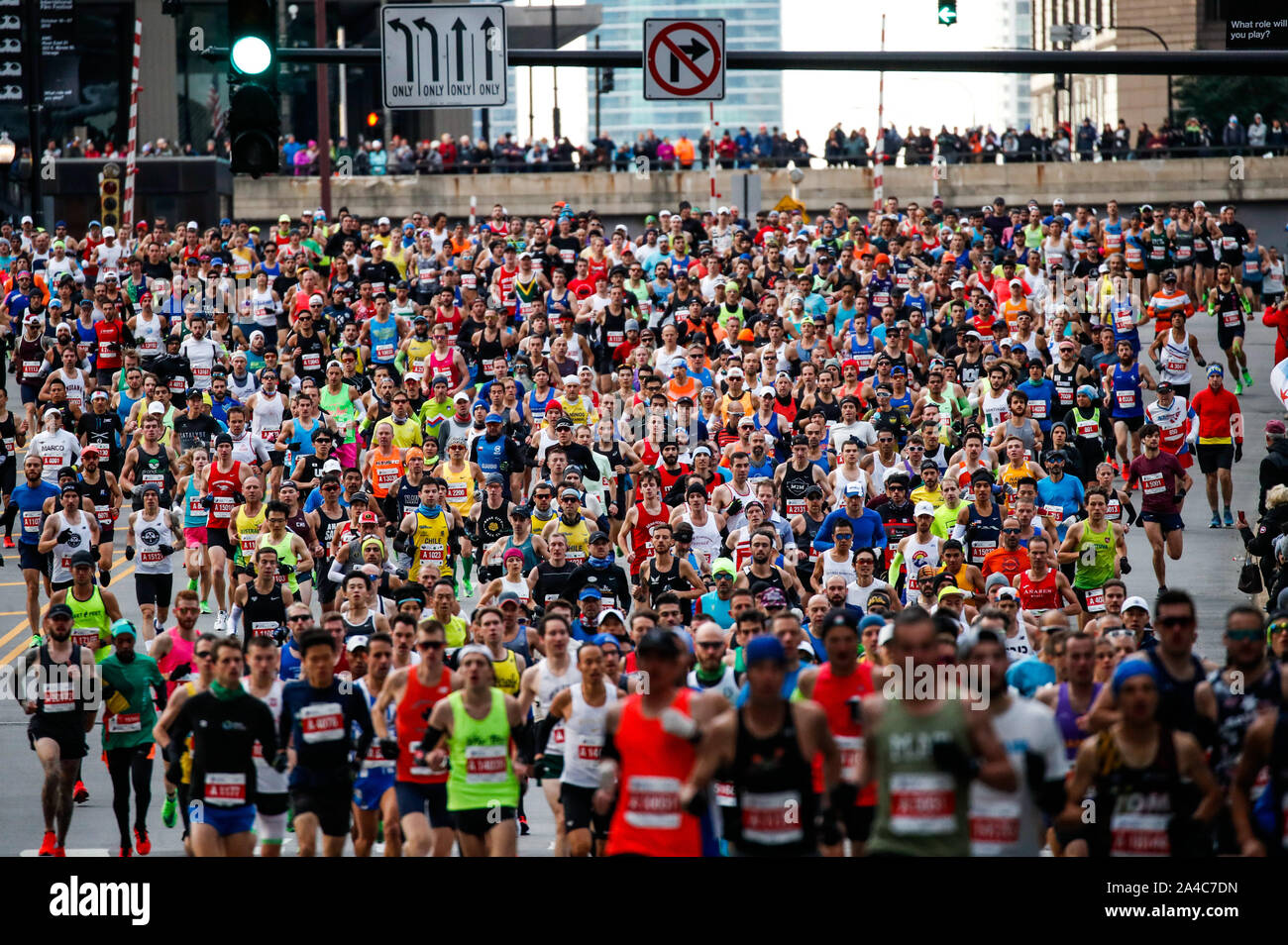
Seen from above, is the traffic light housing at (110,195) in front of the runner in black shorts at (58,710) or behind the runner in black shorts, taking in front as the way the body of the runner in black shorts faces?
behind

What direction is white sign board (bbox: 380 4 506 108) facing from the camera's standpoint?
toward the camera

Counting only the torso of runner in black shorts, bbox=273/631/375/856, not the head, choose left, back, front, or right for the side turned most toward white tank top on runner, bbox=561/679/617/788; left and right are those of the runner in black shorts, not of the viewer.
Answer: left

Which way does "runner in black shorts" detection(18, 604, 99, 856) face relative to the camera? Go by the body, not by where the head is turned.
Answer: toward the camera

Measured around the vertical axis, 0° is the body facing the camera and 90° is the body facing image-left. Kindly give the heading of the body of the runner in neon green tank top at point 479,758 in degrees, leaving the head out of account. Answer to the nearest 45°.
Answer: approximately 0°

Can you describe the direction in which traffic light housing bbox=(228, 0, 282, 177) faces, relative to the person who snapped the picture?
facing the viewer

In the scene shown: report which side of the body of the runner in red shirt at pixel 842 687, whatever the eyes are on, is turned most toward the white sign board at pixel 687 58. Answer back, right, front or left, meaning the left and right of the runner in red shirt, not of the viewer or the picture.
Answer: back

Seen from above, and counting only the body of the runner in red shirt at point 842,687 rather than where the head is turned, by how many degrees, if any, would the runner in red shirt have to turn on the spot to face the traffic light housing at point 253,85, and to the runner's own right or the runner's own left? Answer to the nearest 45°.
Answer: approximately 135° to the runner's own right

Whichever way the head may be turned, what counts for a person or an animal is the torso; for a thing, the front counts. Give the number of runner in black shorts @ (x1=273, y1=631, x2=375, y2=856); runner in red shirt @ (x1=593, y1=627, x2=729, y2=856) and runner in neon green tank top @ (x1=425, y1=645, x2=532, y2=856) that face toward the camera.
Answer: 3

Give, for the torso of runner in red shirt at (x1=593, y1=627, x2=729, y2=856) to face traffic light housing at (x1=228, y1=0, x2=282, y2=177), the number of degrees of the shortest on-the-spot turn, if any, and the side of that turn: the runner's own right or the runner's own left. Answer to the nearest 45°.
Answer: approximately 135° to the runner's own right
